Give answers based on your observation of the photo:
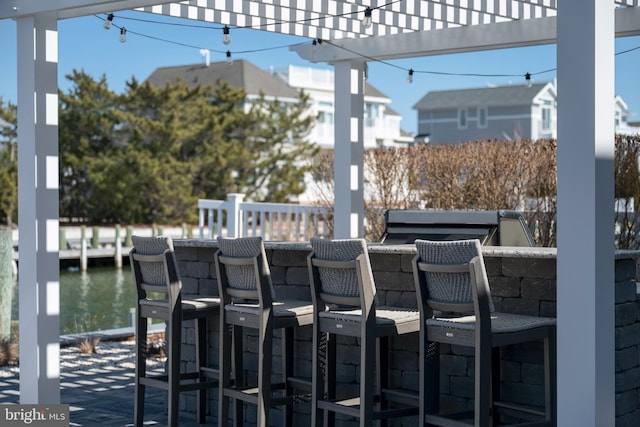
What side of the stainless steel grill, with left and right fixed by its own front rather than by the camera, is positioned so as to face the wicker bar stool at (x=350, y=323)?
back

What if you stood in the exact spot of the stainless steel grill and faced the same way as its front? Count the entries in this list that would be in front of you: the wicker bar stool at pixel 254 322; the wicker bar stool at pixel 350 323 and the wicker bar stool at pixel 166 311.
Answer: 0

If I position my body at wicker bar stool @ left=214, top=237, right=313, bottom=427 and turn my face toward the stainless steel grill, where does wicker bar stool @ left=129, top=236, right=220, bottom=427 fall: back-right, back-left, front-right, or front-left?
back-left

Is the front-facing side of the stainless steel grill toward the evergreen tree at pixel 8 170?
no

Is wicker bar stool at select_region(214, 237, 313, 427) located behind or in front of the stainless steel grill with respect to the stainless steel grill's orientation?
behind

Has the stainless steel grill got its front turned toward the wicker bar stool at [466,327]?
no

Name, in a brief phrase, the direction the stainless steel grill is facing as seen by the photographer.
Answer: facing away from the viewer and to the right of the viewer

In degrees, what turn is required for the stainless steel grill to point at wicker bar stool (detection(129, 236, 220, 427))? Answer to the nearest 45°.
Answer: approximately 135° to its left
